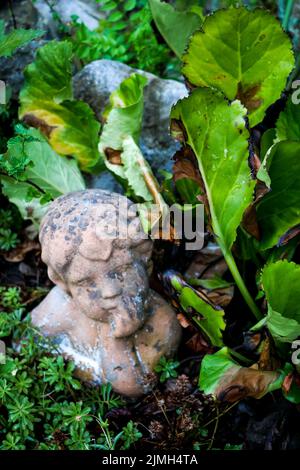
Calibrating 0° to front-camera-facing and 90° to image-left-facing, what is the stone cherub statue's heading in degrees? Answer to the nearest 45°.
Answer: approximately 0°
